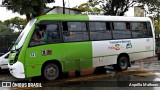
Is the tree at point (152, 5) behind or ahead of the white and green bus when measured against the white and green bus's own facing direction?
behind

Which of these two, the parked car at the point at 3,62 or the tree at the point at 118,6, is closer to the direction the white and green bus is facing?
the parked car

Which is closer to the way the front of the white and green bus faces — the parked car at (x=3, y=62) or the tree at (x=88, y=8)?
the parked car

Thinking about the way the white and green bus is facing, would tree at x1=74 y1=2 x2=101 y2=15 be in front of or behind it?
behind

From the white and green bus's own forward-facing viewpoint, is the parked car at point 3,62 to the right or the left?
on its right

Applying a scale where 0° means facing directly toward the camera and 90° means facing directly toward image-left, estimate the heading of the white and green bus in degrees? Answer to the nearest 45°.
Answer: approximately 45°

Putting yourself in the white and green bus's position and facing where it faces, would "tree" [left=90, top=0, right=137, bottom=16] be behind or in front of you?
behind

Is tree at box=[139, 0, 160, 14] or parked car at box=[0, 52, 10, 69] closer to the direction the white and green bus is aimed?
the parked car
